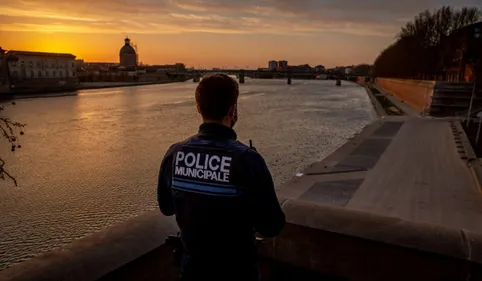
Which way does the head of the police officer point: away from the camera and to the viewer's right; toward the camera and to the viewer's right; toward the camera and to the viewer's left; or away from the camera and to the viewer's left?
away from the camera and to the viewer's right

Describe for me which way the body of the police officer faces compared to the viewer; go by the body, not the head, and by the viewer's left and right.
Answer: facing away from the viewer and to the right of the viewer

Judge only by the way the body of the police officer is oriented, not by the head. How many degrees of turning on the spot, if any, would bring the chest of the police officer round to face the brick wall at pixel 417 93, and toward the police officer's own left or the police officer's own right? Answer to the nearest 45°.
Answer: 0° — they already face it

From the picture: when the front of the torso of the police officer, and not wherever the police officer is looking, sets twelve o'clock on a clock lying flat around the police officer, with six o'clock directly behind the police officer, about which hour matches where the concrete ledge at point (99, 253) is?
The concrete ledge is roughly at 9 o'clock from the police officer.

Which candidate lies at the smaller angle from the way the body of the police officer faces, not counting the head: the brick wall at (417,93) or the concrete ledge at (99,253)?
the brick wall
